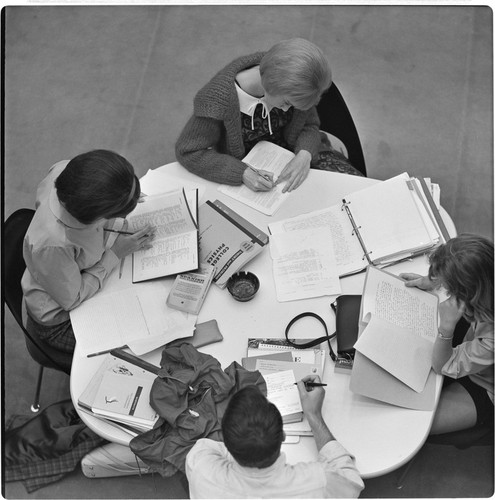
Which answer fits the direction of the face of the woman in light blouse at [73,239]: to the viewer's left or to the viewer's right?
to the viewer's right

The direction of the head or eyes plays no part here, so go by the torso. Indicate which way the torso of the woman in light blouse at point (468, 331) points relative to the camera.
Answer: to the viewer's left

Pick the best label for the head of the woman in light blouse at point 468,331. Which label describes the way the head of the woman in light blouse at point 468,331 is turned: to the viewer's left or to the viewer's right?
to the viewer's left

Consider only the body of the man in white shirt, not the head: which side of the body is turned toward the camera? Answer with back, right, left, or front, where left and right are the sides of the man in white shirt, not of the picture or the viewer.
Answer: back

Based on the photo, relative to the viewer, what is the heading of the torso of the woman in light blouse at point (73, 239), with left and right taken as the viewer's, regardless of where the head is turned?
facing to the right of the viewer

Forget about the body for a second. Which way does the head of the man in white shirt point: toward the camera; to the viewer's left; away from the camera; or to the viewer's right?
away from the camera

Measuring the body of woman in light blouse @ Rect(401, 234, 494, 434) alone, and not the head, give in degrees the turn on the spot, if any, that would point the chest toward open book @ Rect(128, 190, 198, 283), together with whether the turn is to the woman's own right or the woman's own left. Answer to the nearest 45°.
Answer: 0° — they already face it
